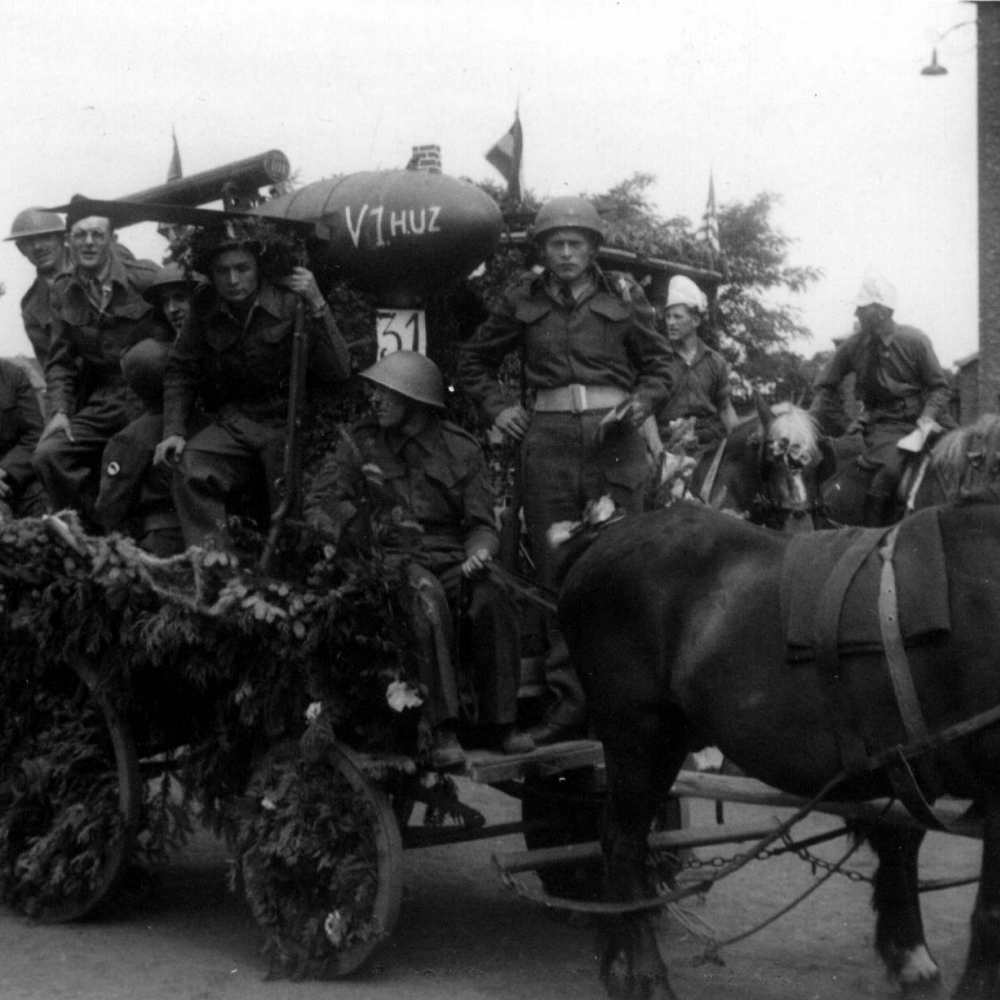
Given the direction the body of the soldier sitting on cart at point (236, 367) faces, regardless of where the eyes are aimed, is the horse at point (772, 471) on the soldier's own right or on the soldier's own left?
on the soldier's own left

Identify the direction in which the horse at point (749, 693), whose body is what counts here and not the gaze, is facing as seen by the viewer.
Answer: to the viewer's right

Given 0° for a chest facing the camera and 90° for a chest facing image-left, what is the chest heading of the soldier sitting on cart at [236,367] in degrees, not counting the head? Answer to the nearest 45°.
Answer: approximately 0°

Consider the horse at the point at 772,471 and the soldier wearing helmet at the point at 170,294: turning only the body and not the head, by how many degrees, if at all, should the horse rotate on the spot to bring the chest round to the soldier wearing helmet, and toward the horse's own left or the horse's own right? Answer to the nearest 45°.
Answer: approximately 135° to the horse's own right

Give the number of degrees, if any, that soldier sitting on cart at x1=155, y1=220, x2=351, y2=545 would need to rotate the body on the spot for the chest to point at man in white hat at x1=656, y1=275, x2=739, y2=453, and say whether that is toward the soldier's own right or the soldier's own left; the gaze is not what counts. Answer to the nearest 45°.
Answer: approximately 135° to the soldier's own left
